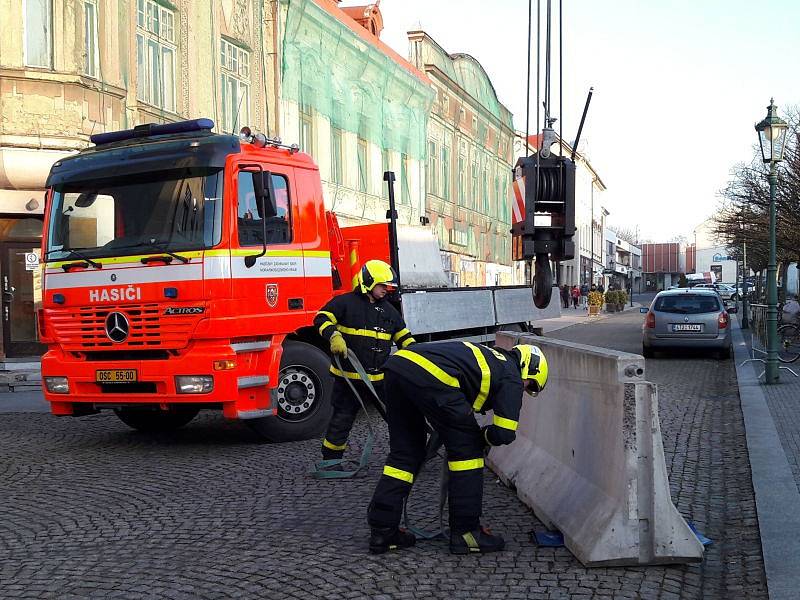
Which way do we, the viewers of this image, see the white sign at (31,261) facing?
facing the viewer

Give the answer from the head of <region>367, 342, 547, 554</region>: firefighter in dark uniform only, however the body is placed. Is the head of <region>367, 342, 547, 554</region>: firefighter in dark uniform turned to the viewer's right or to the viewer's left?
to the viewer's right

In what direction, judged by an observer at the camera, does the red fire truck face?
facing the viewer and to the left of the viewer

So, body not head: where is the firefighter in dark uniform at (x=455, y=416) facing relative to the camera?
to the viewer's right

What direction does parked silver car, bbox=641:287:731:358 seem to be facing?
away from the camera

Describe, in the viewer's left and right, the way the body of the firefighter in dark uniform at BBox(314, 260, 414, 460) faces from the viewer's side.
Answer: facing the viewer and to the right of the viewer

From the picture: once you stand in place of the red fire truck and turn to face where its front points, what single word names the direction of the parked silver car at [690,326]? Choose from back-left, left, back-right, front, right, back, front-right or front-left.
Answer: back

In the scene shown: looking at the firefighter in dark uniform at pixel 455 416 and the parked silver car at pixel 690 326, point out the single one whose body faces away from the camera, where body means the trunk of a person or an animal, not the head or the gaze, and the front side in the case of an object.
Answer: the parked silver car

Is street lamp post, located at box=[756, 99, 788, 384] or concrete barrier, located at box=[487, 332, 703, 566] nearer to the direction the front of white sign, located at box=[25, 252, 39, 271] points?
the concrete barrier

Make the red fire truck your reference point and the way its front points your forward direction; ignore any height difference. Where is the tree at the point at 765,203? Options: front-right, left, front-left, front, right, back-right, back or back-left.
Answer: back

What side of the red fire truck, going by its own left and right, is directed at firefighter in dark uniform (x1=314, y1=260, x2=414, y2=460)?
left

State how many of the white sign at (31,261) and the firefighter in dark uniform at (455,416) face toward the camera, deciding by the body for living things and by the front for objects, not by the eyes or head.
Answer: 1

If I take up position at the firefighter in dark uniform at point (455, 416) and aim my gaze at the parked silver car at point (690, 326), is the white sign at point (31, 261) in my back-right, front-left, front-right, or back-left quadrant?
front-left
